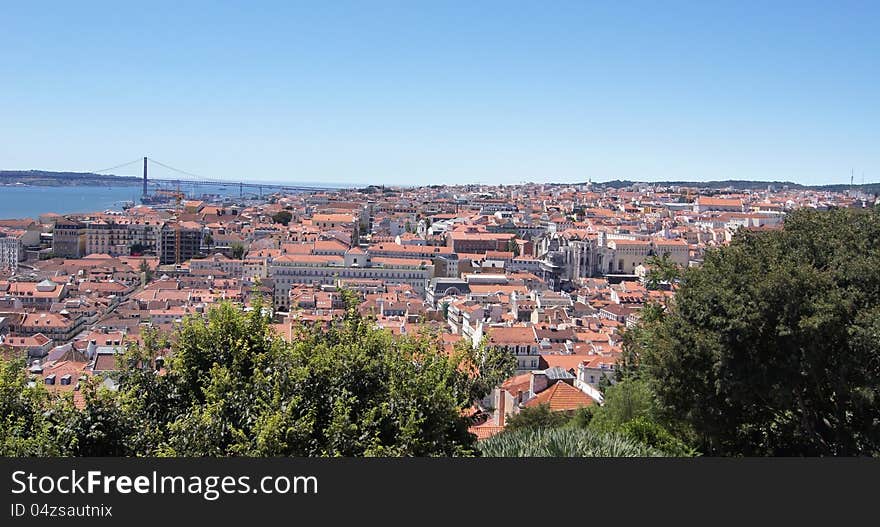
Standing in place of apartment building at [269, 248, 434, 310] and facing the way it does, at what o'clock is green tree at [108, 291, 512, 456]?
The green tree is roughly at 12 o'clock from the apartment building.

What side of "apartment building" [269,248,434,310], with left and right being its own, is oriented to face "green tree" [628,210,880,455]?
front

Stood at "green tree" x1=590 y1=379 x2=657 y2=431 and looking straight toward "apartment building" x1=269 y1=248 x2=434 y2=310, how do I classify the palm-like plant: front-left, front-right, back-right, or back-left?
back-left

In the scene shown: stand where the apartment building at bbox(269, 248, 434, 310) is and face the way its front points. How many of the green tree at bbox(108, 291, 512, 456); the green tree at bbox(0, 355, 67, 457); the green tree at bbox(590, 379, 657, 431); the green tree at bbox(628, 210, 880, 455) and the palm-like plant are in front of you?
5

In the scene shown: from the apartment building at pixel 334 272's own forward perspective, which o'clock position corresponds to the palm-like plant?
The palm-like plant is roughly at 12 o'clock from the apartment building.

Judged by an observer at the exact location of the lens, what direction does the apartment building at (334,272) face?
facing the viewer

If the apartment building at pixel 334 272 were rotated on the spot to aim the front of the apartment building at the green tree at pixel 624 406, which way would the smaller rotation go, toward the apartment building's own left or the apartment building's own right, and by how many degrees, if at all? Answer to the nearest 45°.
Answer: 0° — it already faces it

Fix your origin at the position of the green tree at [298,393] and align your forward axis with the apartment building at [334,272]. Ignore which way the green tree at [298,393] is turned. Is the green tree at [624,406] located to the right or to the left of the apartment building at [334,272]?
right

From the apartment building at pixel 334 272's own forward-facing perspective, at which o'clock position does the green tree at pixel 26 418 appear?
The green tree is roughly at 12 o'clock from the apartment building.
